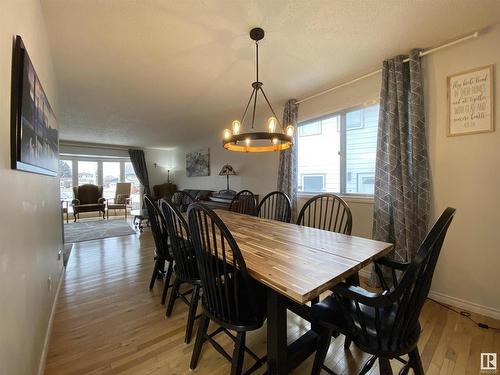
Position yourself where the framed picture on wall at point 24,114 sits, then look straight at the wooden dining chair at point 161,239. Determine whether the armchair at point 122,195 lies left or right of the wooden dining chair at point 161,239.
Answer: left

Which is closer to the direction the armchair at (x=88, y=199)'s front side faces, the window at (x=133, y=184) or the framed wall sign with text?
the framed wall sign with text

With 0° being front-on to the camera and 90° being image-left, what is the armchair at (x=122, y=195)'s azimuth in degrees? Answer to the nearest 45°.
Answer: approximately 45°

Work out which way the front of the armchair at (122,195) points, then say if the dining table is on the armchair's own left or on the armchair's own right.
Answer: on the armchair's own left

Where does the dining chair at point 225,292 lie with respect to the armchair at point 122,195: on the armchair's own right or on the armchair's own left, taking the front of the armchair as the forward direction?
on the armchair's own left

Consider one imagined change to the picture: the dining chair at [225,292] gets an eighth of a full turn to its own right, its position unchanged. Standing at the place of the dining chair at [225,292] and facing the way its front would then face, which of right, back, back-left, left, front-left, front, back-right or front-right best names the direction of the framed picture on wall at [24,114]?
back

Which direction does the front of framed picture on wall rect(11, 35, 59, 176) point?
to the viewer's right

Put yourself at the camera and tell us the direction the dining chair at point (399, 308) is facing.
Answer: facing away from the viewer and to the left of the viewer

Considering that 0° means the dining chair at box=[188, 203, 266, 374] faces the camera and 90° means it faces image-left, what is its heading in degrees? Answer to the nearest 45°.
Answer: approximately 225°

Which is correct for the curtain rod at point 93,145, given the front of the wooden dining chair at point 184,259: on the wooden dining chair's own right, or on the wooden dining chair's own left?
on the wooden dining chair's own left

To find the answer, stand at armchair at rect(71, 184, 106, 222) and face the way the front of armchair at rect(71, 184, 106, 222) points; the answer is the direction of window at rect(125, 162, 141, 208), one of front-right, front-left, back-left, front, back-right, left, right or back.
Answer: back-left

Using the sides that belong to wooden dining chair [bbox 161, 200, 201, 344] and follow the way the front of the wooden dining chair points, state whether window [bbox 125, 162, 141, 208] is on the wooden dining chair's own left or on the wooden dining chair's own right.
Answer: on the wooden dining chair's own left

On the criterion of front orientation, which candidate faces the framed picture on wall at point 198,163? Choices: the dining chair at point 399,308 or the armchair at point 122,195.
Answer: the dining chair
